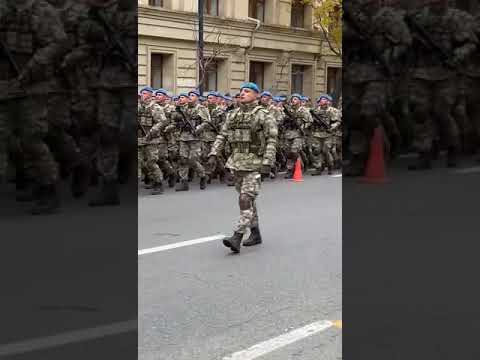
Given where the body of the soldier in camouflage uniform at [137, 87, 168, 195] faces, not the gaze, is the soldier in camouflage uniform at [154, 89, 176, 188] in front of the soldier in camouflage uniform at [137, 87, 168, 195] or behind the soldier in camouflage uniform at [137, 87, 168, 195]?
behind

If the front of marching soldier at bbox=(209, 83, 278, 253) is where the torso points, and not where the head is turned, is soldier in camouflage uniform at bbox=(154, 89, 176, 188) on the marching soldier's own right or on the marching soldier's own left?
on the marching soldier's own right
